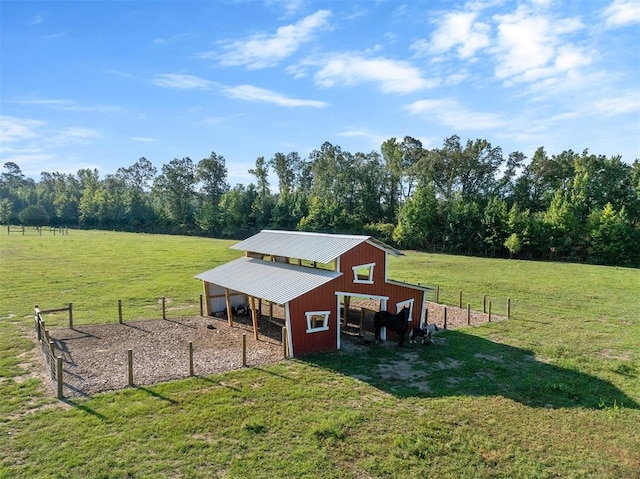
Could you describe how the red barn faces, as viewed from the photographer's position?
facing the viewer and to the right of the viewer
